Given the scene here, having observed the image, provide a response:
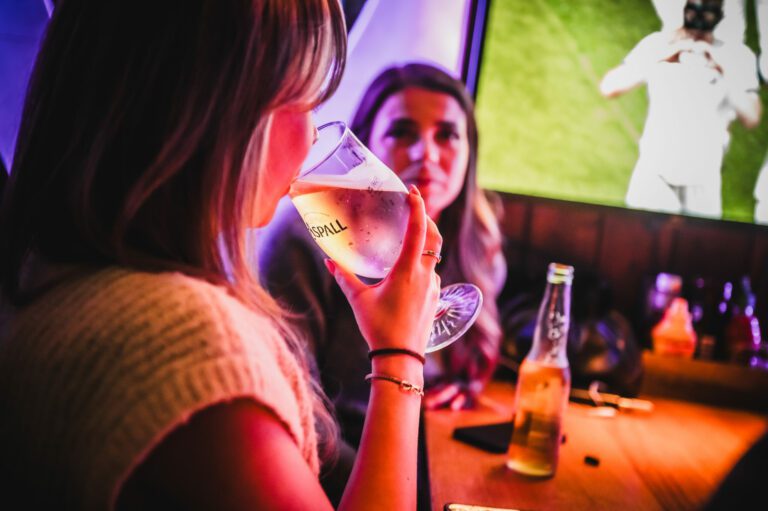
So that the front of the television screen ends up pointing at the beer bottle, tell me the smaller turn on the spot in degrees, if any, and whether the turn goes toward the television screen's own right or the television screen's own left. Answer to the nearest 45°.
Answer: approximately 45° to the television screen's own left

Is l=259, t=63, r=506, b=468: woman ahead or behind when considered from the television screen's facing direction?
ahead

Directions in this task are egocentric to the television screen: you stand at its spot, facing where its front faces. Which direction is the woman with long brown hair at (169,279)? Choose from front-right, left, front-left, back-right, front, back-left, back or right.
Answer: front-left

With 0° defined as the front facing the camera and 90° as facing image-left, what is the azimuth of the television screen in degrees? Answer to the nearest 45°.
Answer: approximately 45°

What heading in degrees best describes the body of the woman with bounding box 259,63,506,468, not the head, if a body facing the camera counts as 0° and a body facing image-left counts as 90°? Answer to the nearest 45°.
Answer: approximately 0°

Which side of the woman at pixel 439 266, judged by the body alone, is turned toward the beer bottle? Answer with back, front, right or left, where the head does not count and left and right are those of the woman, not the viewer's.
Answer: front

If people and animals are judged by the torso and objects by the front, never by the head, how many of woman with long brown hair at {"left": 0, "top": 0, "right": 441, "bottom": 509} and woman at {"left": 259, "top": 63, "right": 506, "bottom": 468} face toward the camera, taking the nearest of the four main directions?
1

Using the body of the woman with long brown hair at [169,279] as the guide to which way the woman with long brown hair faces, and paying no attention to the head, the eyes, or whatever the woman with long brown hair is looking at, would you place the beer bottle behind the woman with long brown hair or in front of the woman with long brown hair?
in front

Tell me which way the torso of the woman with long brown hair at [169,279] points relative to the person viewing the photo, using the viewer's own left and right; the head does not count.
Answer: facing away from the viewer and to the right of the viewer

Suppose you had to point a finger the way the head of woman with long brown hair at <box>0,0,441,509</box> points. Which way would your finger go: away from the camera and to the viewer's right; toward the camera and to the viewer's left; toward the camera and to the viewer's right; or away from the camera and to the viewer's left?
away from the camera and to the viewer's right
